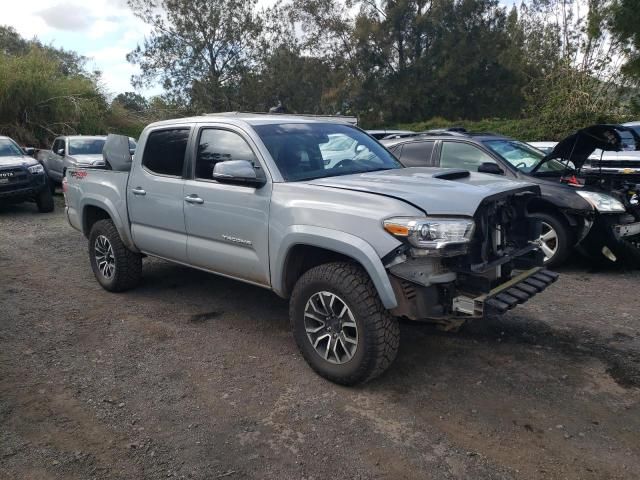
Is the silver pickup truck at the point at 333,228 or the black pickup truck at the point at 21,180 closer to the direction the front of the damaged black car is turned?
the silver pickup truck

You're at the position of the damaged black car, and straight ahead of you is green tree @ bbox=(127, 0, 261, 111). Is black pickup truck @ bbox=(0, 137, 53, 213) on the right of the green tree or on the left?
left

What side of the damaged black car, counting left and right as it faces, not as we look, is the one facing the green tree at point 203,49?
back

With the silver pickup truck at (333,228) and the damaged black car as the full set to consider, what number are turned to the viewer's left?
0

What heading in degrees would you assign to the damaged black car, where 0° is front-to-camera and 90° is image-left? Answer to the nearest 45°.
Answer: approximately 315°

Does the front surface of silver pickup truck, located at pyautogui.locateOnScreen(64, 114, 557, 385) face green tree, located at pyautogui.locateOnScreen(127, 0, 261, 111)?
no

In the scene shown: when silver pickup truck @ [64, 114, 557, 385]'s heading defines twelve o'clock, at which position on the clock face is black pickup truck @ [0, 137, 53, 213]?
The black pickup truck is roughly at 6 o'clock from the silver pickup truck.

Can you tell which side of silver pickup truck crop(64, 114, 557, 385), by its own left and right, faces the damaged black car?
left

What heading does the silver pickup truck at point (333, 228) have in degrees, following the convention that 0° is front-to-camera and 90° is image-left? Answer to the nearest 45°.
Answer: approximately 315°

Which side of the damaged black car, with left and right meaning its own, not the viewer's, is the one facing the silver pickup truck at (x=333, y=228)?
right

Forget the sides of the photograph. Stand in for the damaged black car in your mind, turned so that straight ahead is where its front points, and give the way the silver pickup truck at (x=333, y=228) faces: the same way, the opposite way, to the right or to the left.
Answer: the same way

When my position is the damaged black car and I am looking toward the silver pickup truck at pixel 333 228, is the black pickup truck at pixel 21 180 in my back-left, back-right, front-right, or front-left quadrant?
front-right

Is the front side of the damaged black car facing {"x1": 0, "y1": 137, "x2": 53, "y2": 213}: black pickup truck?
no
